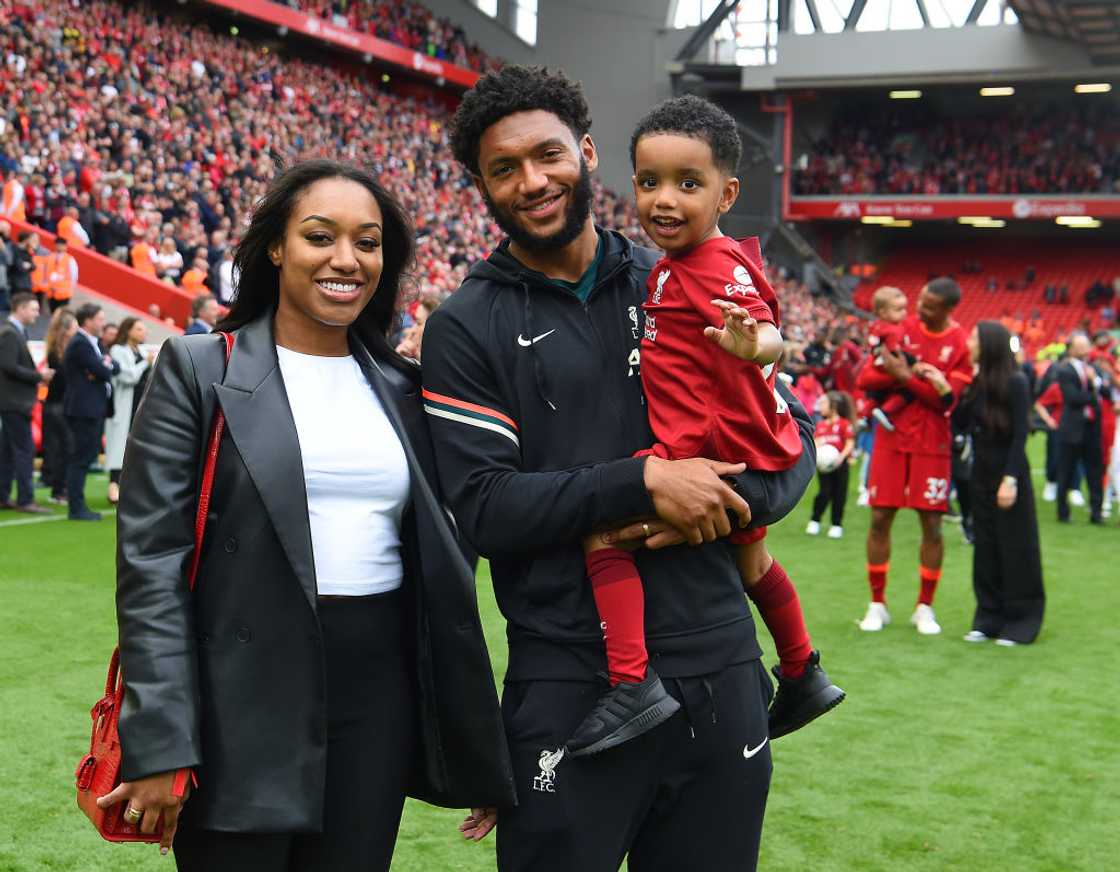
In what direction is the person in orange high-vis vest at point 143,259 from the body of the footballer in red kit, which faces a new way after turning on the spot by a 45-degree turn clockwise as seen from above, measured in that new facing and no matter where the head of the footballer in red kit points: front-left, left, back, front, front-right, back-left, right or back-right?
right

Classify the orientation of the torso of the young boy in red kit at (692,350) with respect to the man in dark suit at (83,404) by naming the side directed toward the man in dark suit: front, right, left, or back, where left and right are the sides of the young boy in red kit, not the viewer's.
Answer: right

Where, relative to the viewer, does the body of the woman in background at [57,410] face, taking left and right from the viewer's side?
facing to the right of the viewer

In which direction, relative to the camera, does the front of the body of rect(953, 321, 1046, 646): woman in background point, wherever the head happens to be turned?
to the viewer's left
